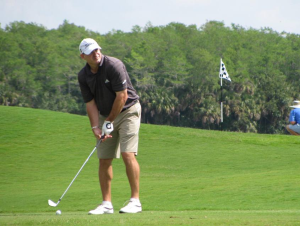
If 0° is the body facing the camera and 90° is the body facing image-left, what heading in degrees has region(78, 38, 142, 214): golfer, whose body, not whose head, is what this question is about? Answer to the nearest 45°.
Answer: approximately 45°
